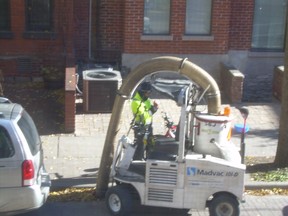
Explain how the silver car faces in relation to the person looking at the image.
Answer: facing to the left of the viewer

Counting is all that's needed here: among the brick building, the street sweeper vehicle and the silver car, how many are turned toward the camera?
1

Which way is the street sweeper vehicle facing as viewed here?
to the viewer's left

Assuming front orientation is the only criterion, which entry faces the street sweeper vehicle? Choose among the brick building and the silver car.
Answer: the brick building

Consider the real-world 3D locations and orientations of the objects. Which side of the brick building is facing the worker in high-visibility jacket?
front

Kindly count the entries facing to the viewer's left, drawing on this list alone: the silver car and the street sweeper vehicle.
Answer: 2

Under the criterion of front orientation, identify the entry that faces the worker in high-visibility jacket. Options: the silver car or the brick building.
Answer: the brick building

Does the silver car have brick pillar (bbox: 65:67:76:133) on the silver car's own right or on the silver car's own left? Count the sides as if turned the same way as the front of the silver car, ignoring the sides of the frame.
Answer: on the silver car's own right

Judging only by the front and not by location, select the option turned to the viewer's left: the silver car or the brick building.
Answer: the silver car

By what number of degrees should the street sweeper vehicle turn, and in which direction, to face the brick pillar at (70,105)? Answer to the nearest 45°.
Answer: approximately 45° to its right

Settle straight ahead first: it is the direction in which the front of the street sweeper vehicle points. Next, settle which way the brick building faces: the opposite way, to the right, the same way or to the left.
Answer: to the left
